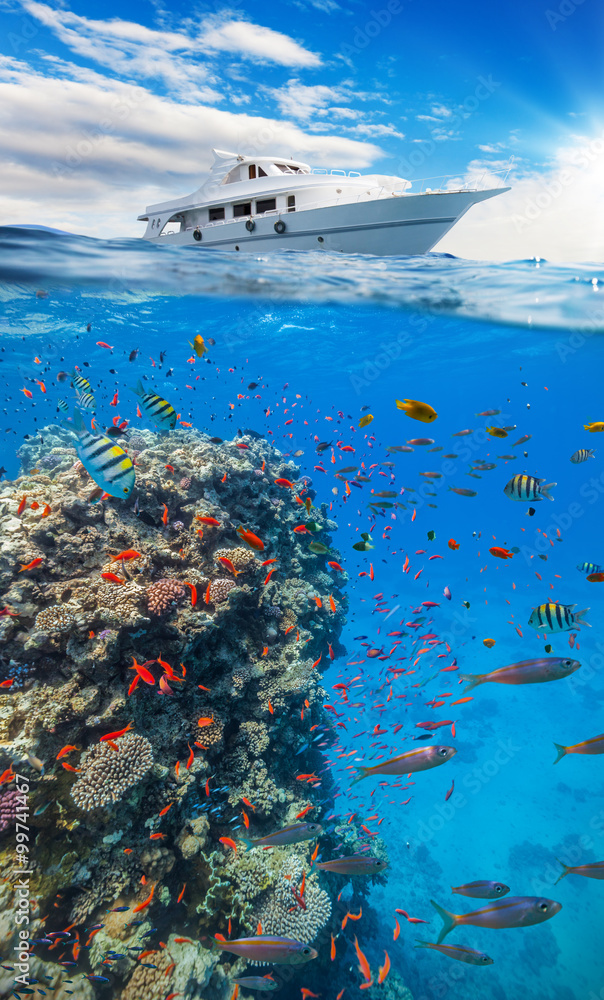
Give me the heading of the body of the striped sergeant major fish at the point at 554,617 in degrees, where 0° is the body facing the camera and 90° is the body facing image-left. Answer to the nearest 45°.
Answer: approximately 90°

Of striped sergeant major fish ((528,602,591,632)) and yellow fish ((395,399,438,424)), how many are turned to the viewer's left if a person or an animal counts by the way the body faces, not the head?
1

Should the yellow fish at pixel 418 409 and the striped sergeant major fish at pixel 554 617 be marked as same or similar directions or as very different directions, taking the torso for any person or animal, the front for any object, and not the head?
very different directions

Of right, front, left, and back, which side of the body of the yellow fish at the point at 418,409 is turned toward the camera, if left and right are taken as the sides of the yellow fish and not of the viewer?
right

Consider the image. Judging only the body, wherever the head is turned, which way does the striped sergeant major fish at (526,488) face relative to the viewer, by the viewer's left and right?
facing to the left of the viewer

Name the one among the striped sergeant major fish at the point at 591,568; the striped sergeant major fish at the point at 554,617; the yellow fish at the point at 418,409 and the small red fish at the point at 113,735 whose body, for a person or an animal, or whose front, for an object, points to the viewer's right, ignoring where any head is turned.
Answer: the yellow fish

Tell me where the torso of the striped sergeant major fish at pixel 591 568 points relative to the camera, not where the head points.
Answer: to the viewer's left

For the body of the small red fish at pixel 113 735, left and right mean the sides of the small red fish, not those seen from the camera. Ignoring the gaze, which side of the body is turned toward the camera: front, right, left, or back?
left
